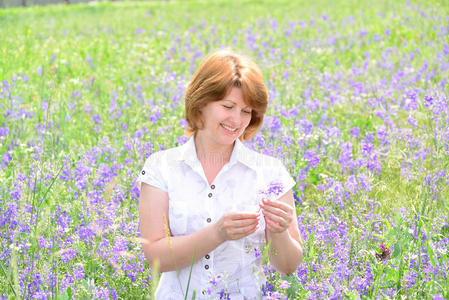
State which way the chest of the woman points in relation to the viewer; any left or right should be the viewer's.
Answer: facing the viewer
